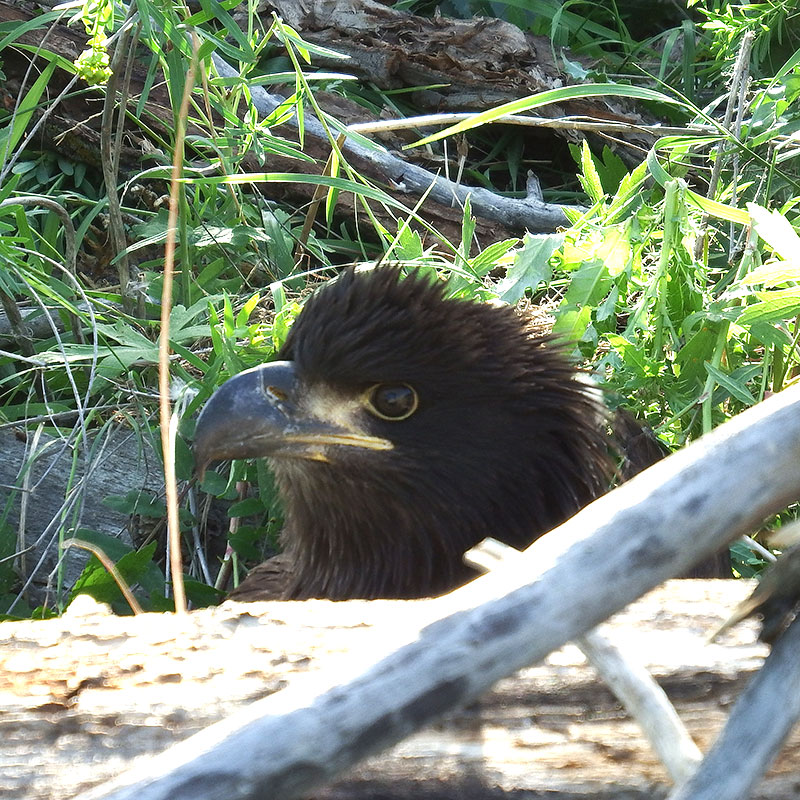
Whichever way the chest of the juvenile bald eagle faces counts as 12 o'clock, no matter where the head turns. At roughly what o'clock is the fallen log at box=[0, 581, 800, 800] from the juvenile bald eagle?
The fallen log is roughly at 9 o'clock from the juvenile bald eagle.

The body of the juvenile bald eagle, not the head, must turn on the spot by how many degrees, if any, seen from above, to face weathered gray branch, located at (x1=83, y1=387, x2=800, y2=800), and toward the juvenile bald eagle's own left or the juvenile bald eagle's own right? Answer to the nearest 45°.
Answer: approximately 90° to the juvenile bald eagle's own left

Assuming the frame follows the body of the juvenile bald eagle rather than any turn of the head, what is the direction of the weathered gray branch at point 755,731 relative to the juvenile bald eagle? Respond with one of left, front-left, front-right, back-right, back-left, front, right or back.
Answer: left

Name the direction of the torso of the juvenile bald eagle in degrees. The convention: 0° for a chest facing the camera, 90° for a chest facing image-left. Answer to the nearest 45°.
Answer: approximately 90°

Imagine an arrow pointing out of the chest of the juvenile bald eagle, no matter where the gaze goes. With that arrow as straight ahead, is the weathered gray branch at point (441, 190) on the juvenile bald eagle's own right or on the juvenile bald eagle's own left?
on the juvenile bald eagle's own right
